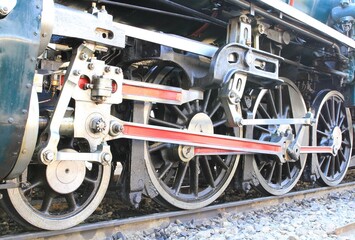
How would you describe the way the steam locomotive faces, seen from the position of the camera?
facing the viewer and to the left of the viewer
